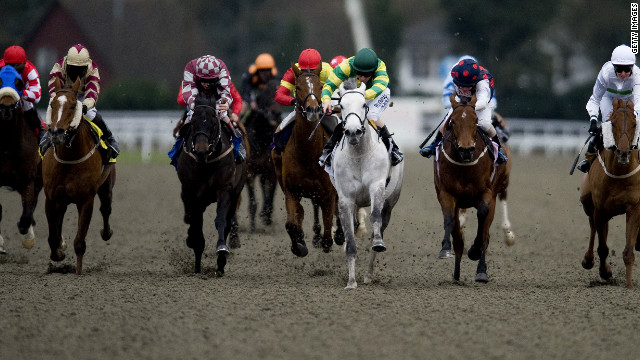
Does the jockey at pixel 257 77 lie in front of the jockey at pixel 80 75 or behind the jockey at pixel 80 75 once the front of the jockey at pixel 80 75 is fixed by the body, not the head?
behind

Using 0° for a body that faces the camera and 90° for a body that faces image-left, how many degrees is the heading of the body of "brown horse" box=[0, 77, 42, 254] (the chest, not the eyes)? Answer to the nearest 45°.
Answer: approximately 0°

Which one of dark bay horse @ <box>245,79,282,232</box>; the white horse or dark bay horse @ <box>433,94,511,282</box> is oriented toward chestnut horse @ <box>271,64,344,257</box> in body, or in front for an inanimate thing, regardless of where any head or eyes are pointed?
dark bay horse @ <box>245,79,282,232</box>

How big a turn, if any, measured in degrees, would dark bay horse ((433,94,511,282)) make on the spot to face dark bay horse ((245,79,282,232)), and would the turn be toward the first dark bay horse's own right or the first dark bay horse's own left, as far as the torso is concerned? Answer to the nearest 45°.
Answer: approximately 135° to the first dark bay horse's own right

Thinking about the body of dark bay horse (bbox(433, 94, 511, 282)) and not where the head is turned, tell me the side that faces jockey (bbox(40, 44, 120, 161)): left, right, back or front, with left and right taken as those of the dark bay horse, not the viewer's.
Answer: right

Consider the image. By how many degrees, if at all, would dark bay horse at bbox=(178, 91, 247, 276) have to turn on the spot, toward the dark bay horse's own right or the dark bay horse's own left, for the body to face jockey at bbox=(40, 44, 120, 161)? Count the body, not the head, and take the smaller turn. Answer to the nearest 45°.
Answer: approximately 90° to the dark bay horse's own right

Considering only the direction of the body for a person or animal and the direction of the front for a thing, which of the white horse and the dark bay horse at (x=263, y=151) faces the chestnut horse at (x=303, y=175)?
the dark bay horse
